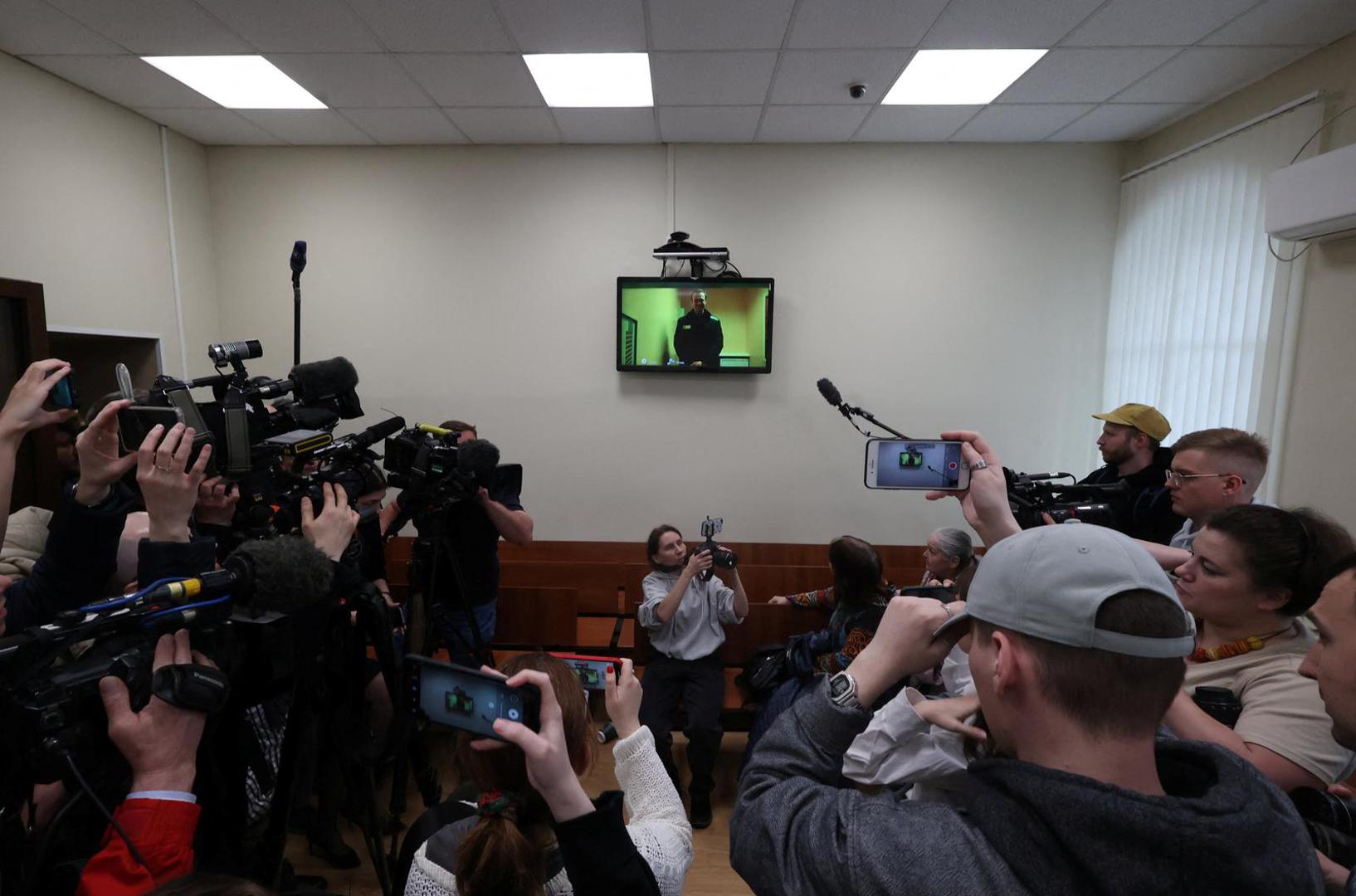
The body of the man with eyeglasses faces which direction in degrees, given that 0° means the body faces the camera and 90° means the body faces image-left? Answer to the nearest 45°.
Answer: approximately 90°

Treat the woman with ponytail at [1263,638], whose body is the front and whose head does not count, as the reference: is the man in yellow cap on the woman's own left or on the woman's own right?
on the woman's own right

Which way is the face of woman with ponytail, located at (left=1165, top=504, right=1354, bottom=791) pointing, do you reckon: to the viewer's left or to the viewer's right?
to the viewer's left

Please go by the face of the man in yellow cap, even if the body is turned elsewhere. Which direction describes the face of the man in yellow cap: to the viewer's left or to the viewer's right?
to the viewer's left

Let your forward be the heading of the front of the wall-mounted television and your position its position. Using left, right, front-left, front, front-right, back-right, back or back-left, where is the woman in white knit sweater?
front

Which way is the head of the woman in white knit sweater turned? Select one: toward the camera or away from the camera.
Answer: away from the camera

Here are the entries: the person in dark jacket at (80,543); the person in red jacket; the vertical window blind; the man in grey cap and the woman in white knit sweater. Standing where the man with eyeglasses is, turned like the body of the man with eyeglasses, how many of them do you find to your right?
1

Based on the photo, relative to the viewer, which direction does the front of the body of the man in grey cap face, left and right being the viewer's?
facing away from the viewer and to the left of the viewer

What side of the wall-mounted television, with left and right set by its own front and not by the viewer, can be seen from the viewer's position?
front

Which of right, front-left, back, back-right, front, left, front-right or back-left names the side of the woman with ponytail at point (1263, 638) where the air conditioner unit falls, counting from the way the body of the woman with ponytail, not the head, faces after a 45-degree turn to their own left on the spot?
back-right

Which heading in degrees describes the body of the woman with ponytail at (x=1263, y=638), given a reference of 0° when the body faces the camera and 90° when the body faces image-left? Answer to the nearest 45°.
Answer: approximately 90°

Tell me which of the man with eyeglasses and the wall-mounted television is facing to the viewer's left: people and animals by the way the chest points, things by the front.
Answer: the man with eyeglasses
